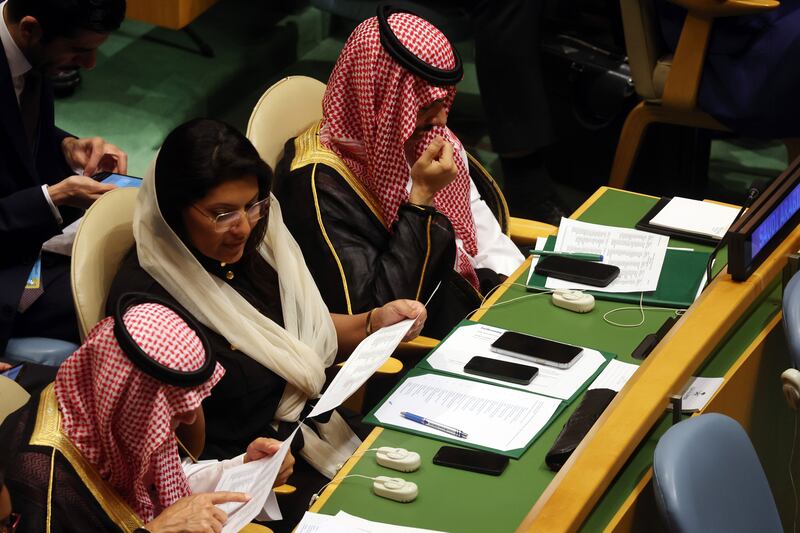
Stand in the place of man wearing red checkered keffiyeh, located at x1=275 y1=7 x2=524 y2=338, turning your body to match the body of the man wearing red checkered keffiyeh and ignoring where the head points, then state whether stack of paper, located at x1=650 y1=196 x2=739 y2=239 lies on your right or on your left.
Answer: on your left

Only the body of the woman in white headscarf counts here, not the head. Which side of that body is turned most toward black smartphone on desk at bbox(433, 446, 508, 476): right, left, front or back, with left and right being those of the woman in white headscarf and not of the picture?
front

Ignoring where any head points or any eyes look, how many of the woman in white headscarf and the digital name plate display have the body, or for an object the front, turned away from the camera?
0

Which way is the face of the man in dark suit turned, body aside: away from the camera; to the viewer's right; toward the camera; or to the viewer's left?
to the viewer's right

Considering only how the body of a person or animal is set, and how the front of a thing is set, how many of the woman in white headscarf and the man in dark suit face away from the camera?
0

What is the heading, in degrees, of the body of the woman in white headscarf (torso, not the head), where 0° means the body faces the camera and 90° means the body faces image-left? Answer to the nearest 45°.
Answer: approximately 315°

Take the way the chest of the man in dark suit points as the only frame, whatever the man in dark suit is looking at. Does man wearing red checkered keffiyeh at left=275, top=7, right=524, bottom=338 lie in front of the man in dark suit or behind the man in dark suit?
in front

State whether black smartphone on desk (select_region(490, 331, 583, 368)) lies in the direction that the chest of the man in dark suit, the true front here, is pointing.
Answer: yes

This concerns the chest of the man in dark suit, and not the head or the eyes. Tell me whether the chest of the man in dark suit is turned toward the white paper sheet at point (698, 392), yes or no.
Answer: yes

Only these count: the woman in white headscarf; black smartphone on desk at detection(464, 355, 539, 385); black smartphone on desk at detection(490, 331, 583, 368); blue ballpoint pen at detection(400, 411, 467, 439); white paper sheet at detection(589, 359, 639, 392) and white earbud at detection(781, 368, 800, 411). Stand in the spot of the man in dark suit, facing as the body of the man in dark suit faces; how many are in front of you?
6
